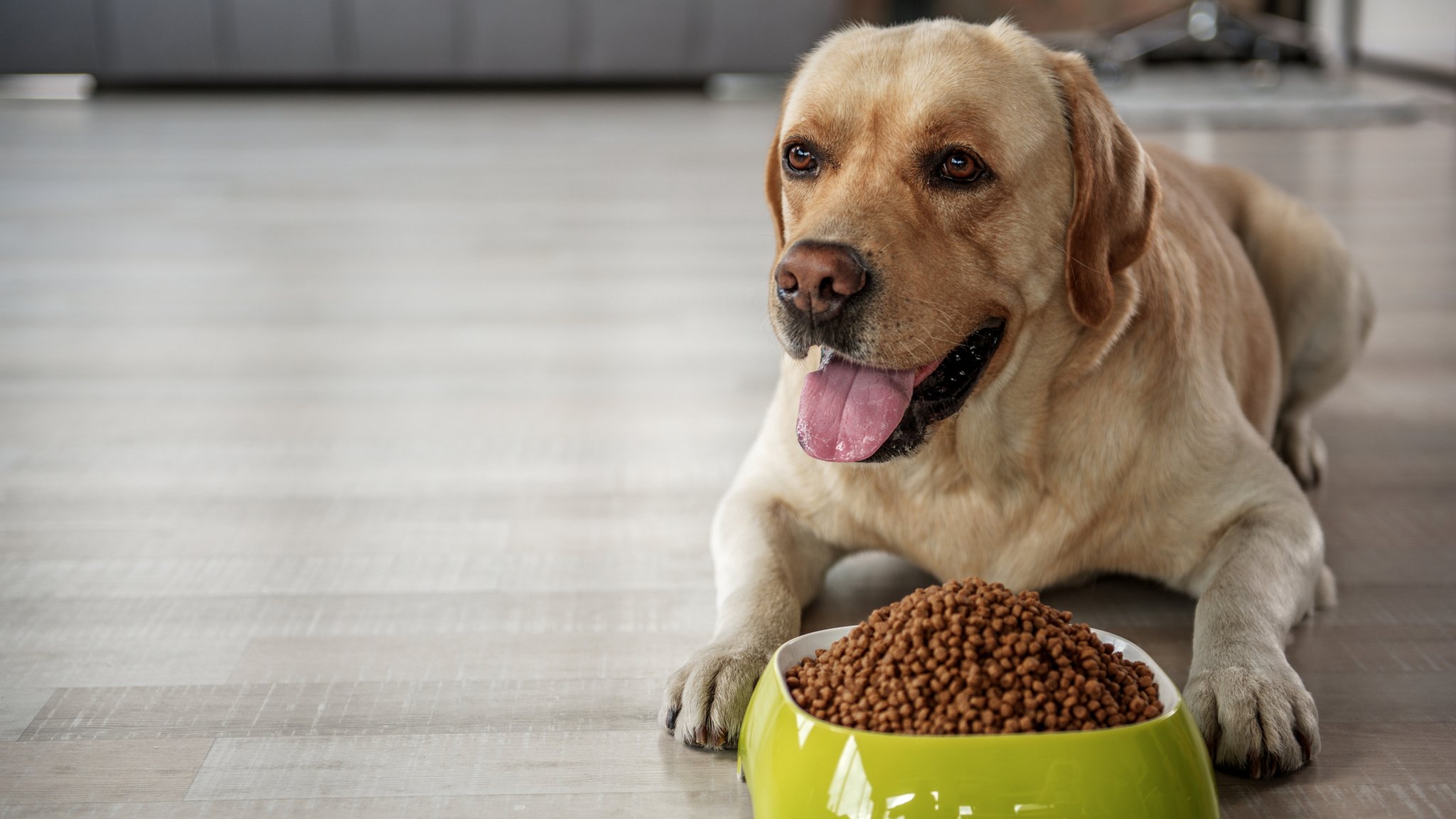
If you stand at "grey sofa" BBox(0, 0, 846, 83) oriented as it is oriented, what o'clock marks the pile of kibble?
The pile of kibble is roughly at 12 o'clock from the grey sofa.

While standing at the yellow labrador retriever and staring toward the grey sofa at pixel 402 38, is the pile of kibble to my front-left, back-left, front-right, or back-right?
back-left

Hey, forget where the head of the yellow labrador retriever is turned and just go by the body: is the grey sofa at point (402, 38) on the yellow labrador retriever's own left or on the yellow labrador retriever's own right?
on the yellow labrador retriever's own right

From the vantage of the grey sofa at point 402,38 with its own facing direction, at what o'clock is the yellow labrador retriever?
The yellow labrador retriever is roughly at 12 o'clock from the grey sofa.

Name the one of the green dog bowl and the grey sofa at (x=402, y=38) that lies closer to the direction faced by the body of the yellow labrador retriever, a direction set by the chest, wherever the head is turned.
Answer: the green dog bowl

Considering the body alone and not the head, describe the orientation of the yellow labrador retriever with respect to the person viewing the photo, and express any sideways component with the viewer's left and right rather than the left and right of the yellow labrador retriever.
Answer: facing the viewer and to the left of the viewer

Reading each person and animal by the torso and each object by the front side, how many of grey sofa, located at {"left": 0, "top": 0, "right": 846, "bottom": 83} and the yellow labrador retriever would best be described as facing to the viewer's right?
0

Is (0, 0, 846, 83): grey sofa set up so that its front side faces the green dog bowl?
yes

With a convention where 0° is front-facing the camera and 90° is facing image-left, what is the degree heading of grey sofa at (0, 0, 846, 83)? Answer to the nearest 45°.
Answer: approximately 0°

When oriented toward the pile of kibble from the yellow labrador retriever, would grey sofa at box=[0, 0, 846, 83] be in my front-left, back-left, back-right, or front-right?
back-right
